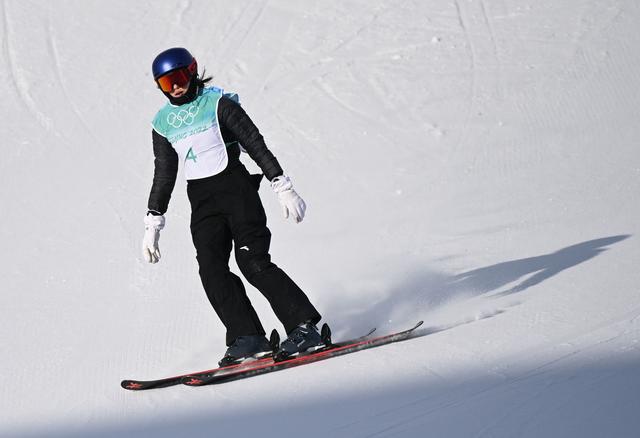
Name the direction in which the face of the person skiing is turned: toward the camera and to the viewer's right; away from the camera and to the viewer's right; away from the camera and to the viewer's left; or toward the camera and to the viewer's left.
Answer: toward the camera and to the viewer's left

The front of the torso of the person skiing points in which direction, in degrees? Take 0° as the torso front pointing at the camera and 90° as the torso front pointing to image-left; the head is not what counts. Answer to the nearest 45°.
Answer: approximately 45°
